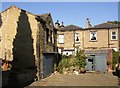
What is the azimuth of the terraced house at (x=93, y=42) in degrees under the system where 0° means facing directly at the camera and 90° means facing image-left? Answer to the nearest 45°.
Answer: approximately 0°

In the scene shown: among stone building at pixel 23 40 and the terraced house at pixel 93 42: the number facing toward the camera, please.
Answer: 1

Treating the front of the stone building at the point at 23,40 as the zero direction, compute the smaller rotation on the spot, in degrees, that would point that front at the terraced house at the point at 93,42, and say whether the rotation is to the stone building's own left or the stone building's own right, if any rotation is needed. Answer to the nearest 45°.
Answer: approximately 45° to the stone building's own left

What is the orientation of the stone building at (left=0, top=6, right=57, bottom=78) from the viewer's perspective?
to the viewer's right

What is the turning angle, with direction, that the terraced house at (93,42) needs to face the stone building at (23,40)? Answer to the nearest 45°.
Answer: approximately 45° to its right

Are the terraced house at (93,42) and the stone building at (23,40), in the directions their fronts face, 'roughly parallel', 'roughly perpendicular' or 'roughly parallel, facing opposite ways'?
roughly perpendicular
